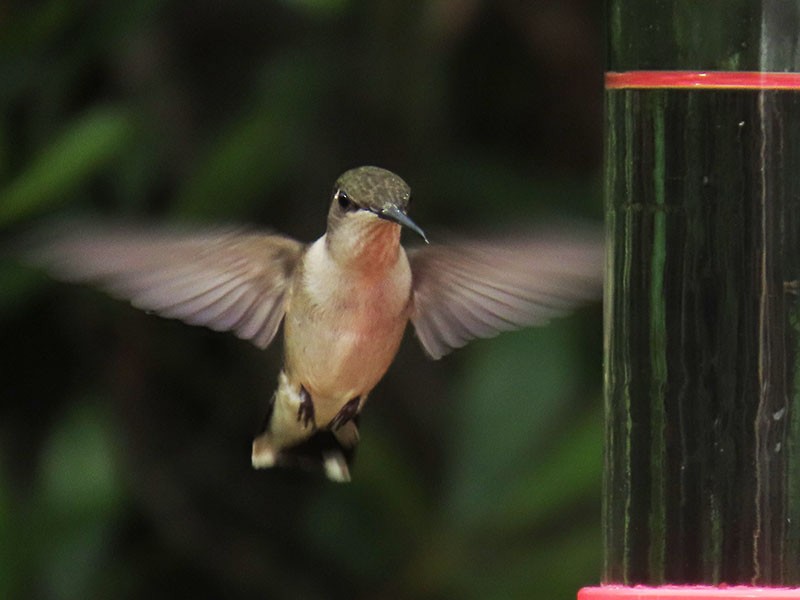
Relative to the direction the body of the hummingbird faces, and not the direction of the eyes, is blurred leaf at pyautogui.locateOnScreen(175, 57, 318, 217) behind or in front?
behind

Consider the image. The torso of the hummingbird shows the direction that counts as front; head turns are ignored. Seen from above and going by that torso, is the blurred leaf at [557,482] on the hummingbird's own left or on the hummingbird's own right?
on the hummingbird's own left

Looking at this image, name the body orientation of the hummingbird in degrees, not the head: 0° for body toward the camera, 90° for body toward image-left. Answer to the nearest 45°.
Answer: approximately 315°

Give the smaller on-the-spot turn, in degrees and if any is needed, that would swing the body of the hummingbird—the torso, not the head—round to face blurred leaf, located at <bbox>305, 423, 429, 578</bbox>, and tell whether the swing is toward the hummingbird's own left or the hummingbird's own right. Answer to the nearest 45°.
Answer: approximately 135° to the hummingbird's own left

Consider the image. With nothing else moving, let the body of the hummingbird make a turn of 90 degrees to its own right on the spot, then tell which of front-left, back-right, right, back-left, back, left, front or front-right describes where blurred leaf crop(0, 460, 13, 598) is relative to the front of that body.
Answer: right

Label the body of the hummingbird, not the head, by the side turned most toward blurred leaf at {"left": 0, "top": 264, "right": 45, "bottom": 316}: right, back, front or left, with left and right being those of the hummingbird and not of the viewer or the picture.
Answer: back
